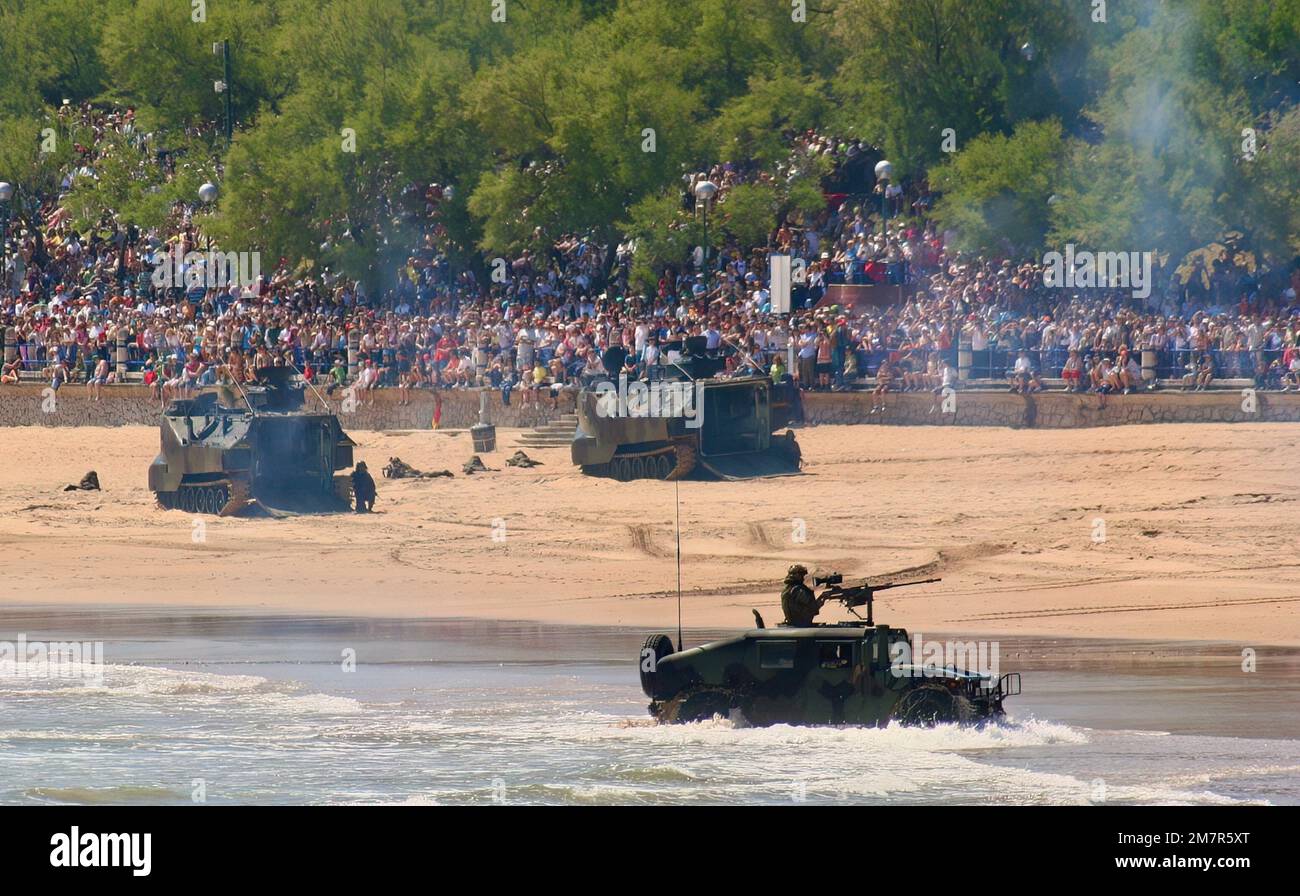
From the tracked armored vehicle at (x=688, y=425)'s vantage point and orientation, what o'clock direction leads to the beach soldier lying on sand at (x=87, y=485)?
The beach soldier lying on sand is roughly at 11 o'clock from the tracked armored vehicle.

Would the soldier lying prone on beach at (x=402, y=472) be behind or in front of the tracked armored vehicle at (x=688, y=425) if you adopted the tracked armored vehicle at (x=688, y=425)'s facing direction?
in front

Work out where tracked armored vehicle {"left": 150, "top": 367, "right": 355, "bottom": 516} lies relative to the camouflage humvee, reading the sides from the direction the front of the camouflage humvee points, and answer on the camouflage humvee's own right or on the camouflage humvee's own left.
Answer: on the camouflage humvee's own left

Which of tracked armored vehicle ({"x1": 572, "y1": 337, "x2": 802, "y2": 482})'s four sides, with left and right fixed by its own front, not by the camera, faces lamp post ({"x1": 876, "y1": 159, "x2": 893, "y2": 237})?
right

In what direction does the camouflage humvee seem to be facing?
to the viewer's right

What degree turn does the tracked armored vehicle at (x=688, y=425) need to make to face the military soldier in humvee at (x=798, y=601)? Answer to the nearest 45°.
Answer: approximately 135° to its left

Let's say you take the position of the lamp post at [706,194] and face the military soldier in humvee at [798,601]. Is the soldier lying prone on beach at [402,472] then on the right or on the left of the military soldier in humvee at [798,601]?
right

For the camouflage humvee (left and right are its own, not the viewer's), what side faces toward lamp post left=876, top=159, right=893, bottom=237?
left

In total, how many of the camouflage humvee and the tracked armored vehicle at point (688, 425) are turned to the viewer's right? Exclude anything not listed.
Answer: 1

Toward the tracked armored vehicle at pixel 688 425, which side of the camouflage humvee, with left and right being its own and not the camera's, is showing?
left

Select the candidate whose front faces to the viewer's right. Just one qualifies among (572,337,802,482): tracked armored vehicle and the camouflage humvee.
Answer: the camouflage humvee

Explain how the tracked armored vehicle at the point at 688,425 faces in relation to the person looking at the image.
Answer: facing away from the viewer and to the left of the viewer
